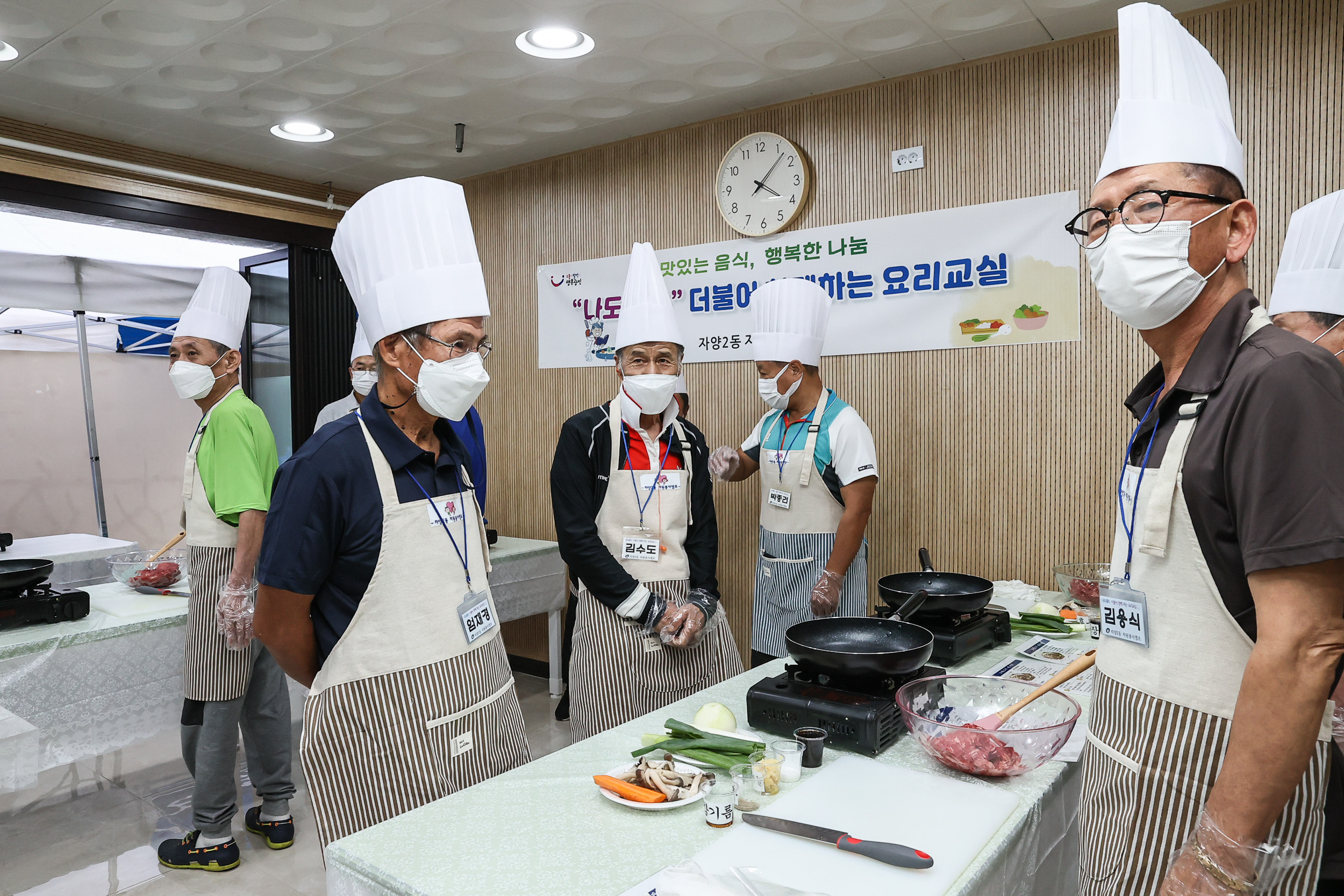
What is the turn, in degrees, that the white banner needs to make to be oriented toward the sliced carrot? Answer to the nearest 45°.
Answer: approximately 45° to its left

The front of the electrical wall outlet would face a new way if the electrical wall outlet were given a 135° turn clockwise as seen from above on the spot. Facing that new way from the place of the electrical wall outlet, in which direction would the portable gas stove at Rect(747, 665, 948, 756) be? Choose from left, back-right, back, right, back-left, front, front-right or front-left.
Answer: back

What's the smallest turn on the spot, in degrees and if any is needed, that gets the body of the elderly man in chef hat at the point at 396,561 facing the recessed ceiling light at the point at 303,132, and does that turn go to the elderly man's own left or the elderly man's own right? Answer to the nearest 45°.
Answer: approximately 135° to the elderly man's own left

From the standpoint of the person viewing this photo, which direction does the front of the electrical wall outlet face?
facing the viewer and to the left of the viewer

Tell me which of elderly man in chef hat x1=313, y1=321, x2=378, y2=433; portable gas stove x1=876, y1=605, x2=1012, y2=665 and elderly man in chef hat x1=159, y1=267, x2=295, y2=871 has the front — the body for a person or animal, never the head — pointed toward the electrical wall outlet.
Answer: elderly man in chef hat x1=313, y1=321, x2=378, y2=433

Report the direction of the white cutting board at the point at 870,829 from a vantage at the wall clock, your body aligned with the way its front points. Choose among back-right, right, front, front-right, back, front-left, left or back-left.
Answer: front-left

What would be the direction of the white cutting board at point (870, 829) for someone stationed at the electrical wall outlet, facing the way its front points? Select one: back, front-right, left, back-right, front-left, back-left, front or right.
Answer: front-left

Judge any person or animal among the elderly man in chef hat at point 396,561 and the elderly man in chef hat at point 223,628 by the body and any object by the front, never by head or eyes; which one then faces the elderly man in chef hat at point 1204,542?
the elderly man in chef hat at point 396,561
